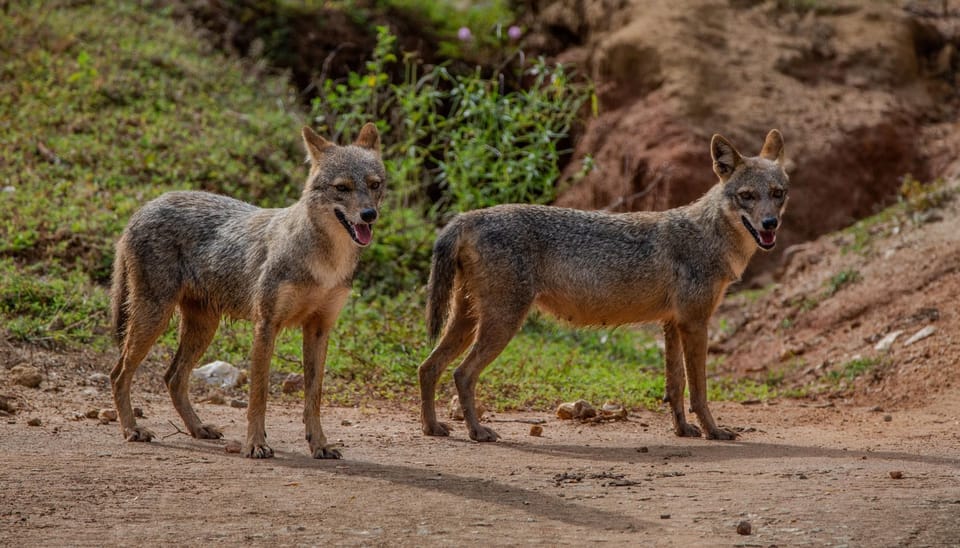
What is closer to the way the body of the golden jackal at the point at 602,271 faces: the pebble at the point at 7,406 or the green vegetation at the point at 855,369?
the green vegetation

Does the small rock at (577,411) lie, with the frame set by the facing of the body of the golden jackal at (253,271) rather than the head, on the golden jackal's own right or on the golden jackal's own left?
on the golden jackal's own left

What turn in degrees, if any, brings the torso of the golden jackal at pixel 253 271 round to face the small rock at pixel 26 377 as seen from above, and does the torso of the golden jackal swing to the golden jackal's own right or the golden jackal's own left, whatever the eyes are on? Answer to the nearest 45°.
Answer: approximately 180°

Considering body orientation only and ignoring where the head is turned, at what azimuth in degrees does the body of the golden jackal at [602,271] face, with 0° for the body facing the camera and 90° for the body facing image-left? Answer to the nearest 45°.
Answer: approximately 270°

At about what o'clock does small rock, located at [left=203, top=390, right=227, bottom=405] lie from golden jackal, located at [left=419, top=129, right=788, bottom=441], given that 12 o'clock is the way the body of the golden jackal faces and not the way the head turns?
The small rock is roughly at 6 o'clock from the golden jackal.

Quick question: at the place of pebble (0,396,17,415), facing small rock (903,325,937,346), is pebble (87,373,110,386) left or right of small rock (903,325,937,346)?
left

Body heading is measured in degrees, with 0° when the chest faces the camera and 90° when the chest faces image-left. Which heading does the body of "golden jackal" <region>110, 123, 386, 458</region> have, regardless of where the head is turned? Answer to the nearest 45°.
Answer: approximately 315°
